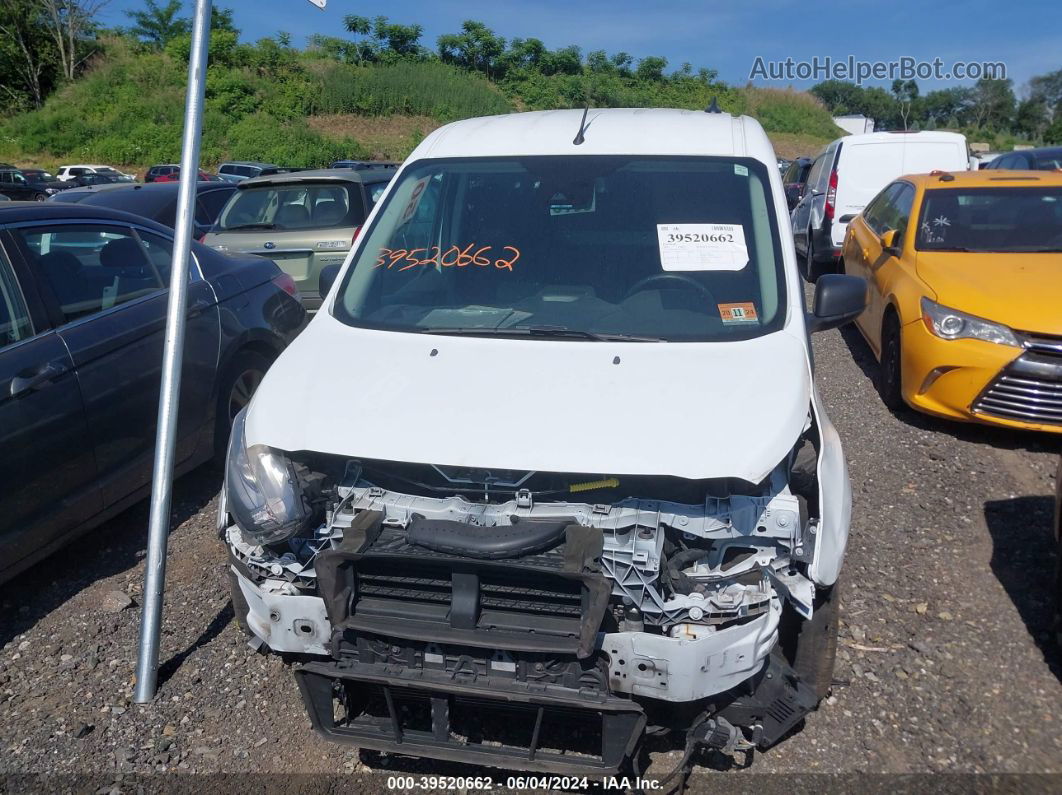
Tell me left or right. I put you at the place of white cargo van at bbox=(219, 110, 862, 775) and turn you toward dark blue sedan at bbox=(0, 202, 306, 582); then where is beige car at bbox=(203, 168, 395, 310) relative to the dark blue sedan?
right

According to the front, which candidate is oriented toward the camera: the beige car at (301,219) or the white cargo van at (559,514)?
the white cargo van

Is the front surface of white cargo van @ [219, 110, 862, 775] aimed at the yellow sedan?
no

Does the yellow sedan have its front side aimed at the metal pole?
no

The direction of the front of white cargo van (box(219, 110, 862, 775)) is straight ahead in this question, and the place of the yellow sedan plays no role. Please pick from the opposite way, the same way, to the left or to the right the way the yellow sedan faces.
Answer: the same way

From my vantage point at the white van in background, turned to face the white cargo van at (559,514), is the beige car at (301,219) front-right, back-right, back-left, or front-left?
front-right

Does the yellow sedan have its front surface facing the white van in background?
no

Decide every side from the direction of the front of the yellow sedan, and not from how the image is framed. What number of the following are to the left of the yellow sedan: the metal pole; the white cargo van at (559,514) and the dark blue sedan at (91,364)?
0

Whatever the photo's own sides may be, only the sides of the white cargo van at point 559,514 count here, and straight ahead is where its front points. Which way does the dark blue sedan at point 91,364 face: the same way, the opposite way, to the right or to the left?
the same way

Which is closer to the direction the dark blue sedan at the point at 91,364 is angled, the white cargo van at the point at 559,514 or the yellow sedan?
the white cargo van

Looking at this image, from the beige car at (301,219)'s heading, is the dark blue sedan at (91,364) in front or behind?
behind

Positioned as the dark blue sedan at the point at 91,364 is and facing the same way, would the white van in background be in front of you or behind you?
behind

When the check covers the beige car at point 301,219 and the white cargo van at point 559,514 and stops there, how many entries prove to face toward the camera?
1

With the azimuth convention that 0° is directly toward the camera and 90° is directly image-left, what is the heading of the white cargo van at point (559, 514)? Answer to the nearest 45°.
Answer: approximately 0°

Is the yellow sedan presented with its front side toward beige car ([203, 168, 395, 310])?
no

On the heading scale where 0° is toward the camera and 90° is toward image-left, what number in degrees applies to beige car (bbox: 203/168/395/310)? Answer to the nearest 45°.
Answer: approximately 225°

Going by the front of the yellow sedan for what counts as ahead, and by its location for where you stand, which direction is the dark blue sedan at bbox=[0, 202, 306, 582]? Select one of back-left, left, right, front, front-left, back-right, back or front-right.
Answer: right

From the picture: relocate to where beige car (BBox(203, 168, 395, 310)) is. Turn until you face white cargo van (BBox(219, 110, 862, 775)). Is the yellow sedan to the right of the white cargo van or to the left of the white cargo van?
left

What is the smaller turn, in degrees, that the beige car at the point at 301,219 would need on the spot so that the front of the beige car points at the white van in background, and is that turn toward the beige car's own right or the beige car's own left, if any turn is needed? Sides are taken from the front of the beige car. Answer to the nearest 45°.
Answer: approximately 45° to the beige car's own right

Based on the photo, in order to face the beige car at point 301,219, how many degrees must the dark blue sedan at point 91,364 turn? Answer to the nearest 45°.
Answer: approximately 180°

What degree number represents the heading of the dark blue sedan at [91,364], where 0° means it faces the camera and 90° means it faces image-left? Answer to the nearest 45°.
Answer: approximately 45°

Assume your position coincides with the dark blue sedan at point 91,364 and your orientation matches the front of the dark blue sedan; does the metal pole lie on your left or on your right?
on your left
